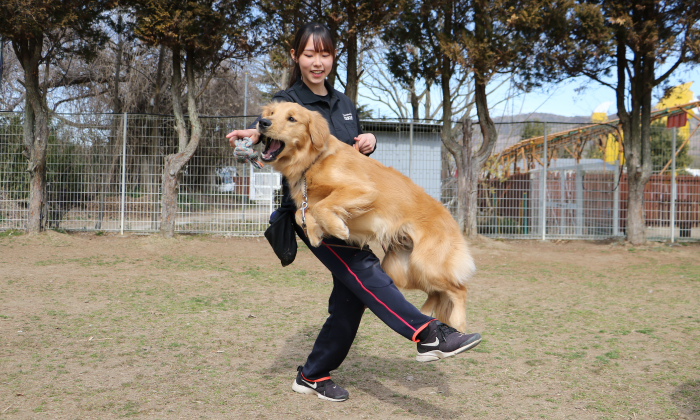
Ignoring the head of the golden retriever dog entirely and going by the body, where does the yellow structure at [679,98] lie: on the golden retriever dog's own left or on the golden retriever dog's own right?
on the golden retriever dog's own right

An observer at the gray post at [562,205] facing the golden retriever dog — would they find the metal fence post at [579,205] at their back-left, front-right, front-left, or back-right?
back-left

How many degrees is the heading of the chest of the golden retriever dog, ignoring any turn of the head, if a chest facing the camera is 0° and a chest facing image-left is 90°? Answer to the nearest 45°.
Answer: approximately 90°
